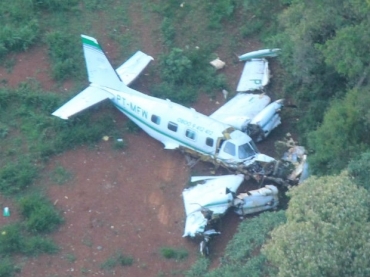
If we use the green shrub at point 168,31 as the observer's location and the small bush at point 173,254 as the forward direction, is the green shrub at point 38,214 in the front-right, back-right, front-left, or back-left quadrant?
front-right

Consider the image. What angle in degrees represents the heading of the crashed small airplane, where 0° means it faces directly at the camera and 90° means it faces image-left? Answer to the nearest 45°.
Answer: approximately 315°

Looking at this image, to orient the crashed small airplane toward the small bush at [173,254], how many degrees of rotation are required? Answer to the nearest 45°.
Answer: approximately 45° to its right

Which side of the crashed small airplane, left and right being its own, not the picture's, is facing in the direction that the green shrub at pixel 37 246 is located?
right

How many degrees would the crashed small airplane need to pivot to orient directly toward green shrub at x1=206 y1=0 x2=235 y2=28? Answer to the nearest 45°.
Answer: approximately 135° to its left

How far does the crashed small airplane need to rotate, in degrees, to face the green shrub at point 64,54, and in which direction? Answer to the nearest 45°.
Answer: approximately 180°

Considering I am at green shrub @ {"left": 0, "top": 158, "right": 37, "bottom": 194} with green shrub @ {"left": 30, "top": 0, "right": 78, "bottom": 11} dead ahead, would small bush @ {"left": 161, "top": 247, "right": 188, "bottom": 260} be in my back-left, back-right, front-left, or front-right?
back-right

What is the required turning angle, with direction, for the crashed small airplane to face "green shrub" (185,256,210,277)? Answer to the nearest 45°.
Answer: approximately 45° to its right

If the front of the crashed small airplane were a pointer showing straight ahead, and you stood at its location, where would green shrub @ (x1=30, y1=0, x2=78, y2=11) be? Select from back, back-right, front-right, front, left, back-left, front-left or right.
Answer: back

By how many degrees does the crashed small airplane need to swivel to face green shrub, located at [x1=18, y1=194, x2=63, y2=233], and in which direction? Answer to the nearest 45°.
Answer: approximately 90° to its right

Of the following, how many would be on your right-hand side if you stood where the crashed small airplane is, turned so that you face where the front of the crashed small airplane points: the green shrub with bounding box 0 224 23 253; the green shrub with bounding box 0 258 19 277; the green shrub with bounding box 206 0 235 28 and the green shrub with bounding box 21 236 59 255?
3

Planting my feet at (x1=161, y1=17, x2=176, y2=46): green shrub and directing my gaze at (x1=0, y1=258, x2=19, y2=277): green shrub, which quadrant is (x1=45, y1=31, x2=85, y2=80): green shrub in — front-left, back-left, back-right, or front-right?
front-right

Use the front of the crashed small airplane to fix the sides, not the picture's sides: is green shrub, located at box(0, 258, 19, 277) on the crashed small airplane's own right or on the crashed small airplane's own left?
on the crashed small airplane's own right

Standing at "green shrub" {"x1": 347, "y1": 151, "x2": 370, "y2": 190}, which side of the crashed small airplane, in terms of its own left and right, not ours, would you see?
front
